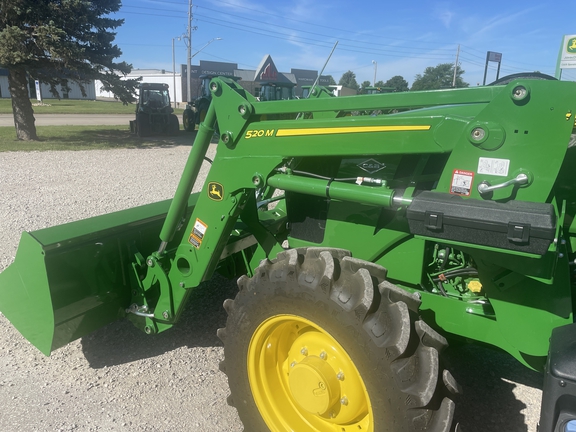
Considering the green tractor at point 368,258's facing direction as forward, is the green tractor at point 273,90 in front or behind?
in front

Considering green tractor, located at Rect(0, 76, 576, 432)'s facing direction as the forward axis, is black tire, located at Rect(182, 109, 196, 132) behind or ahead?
ahead

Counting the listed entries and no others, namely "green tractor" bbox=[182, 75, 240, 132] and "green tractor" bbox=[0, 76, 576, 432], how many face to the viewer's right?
0

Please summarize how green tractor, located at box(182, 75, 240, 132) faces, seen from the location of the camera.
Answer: facing the viewer and to the left of the viewer

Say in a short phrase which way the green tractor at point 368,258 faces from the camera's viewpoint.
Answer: facing away from the viewer and to the left of the viewer

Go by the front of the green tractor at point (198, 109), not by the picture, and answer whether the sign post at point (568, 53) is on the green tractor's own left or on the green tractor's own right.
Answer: on the green tractor's own left

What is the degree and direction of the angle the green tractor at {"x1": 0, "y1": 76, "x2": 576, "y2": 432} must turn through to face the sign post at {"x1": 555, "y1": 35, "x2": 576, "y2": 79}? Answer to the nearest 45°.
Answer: approximately 90° to its right

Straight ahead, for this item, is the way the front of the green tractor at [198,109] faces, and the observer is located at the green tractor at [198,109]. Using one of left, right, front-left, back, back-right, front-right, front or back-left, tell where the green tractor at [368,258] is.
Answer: front-left

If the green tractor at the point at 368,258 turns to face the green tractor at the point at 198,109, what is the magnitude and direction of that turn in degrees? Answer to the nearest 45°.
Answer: approximately 45° to its right

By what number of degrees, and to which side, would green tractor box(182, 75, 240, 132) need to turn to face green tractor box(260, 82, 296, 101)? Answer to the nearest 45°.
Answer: approximately 135° to its left

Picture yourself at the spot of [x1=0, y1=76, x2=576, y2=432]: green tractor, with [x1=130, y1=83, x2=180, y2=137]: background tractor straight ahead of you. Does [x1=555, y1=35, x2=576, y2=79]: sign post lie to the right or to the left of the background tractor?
right

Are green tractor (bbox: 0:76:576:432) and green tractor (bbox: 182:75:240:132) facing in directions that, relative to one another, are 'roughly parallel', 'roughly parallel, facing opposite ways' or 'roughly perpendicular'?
roughly perpendicular
